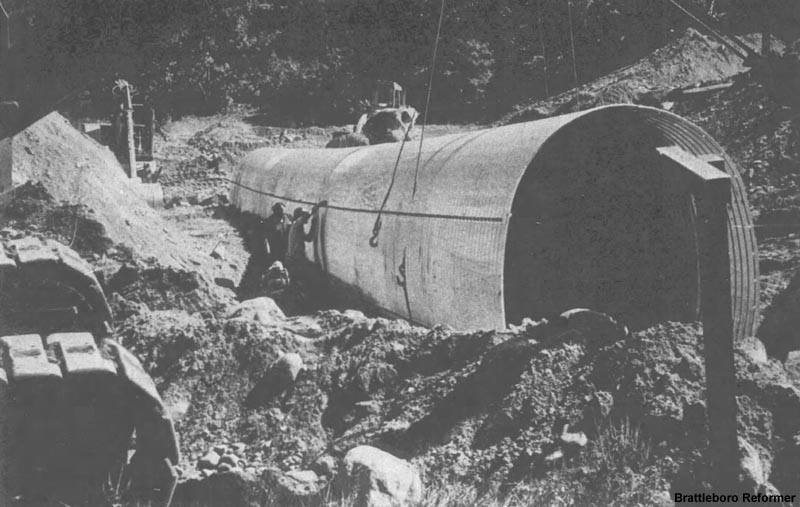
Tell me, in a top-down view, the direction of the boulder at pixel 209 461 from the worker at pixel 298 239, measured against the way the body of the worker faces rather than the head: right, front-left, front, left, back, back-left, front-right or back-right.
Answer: right

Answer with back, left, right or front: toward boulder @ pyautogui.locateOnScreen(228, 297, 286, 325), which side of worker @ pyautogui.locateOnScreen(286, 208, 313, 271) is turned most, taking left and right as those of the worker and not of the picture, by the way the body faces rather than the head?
right

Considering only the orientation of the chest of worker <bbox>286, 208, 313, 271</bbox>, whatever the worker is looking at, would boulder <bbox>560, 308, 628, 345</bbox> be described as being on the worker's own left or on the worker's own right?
on the worker's own right

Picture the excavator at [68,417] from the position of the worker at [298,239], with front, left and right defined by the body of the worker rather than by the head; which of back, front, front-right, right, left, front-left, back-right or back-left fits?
right

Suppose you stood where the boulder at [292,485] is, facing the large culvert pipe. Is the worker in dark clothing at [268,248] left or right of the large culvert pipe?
left

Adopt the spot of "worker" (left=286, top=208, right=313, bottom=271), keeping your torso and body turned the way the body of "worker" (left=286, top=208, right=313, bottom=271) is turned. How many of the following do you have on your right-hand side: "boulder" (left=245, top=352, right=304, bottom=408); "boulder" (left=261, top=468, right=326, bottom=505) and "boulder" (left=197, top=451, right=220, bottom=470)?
3

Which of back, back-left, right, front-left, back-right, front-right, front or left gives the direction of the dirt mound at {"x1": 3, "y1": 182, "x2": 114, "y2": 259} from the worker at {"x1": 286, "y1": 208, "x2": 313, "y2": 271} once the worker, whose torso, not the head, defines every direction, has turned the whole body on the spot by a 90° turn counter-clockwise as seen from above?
left

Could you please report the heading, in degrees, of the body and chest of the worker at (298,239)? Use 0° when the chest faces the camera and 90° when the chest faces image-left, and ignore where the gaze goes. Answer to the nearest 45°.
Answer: approximately 270°

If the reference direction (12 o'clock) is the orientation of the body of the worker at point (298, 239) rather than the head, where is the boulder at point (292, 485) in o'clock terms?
The boulder is roughly at 3 o'clock from the worker.

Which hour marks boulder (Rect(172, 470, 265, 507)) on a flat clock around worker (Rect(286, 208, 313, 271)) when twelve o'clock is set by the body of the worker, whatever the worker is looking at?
The boulder is roughly at 3 o'clock from the worker.
